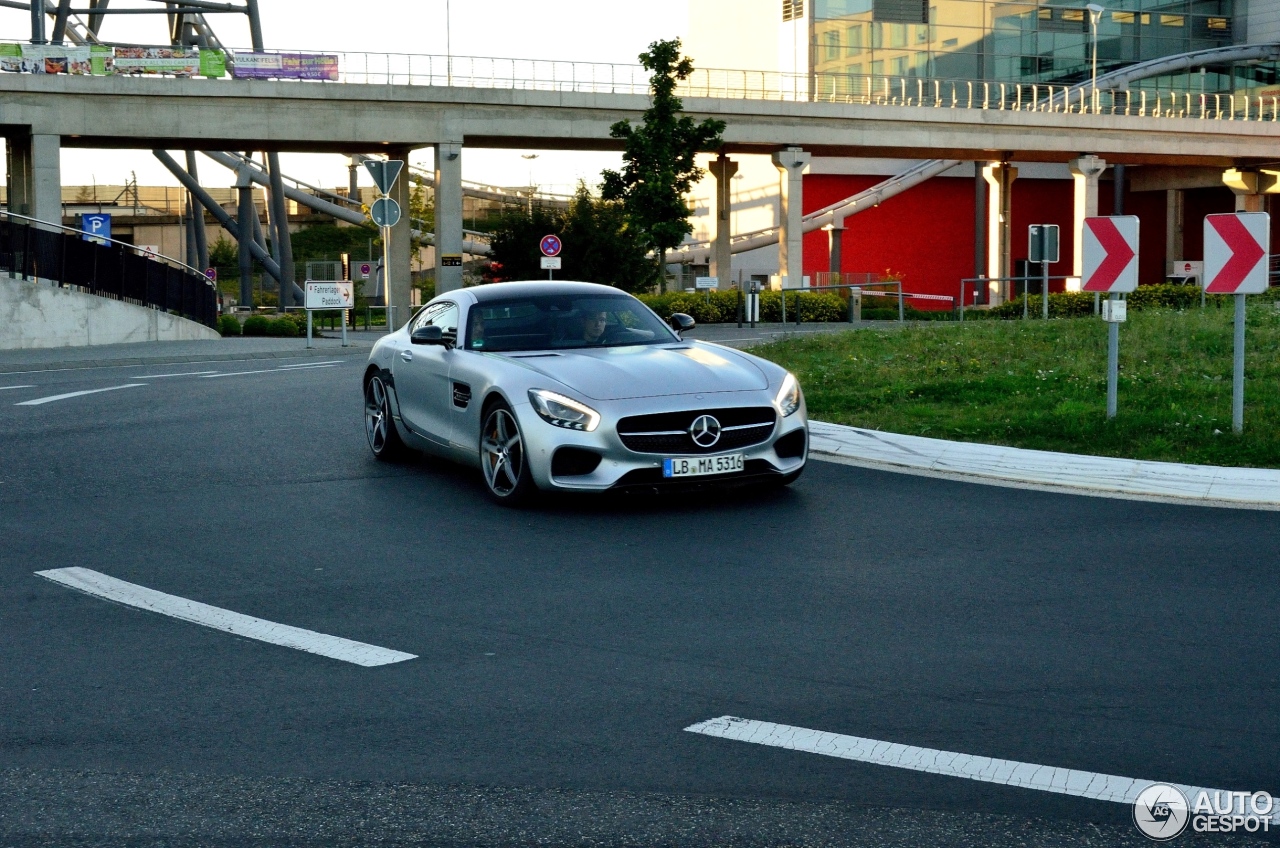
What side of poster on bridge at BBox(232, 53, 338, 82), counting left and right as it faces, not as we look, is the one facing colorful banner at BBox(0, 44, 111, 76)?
right

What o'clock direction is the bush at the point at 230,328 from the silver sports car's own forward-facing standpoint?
The bush is roughly at 7 o'clock from the silver sports car.

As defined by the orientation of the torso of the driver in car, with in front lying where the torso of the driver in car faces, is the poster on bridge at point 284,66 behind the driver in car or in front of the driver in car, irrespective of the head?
behind

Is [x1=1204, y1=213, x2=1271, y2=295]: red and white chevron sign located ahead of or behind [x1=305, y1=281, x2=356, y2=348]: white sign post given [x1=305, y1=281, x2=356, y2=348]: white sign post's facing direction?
ahead

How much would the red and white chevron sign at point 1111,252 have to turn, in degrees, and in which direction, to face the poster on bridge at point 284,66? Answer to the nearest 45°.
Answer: approximately 135° to its right

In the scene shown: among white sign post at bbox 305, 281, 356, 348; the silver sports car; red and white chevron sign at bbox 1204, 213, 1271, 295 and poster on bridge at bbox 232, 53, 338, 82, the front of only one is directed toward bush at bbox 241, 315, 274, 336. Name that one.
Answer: the poster on bridge

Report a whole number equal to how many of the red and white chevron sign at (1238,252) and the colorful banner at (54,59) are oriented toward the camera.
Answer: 2

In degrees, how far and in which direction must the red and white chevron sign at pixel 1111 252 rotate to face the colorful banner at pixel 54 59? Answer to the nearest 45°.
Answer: approximately 135° to its right

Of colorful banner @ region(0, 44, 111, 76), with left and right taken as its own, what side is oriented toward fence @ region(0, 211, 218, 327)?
front

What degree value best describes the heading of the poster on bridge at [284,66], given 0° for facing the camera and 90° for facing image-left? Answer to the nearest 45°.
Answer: approximately 0°

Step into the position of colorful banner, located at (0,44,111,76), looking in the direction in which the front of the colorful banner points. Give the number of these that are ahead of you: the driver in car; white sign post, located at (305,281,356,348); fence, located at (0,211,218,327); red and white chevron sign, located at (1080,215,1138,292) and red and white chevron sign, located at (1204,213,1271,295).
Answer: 5

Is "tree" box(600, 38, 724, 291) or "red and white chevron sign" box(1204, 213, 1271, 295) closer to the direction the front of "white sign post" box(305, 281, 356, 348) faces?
the red and white chevron sign

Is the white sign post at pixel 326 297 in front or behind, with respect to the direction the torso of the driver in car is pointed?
behind
